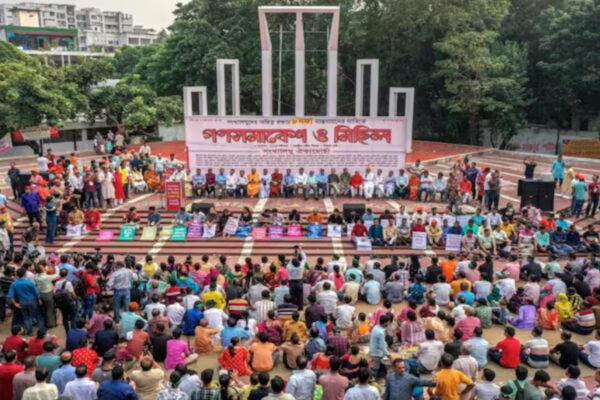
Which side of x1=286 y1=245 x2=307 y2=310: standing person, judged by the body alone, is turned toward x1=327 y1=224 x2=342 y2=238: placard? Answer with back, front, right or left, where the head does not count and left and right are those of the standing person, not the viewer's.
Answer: front

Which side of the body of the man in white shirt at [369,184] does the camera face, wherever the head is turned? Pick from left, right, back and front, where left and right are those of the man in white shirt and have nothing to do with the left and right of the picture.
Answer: front

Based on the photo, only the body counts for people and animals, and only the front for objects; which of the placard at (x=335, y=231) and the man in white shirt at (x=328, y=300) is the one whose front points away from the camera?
the man in white shirt

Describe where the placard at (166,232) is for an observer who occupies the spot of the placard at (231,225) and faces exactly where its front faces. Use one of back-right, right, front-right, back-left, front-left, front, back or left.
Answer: right

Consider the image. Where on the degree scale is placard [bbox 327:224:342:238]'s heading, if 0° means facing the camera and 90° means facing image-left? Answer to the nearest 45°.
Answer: approximately 0°

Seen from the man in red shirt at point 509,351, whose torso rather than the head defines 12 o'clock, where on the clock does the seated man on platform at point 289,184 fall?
The seated man on platform is roughly at 12 o'clock from the man in red shirt.

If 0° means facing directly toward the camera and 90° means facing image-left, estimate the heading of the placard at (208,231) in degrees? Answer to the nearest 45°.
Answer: approximately 0°

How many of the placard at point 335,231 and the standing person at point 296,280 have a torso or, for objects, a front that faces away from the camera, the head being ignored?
1

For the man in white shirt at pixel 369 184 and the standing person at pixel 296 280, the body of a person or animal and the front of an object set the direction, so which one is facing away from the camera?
the standing person

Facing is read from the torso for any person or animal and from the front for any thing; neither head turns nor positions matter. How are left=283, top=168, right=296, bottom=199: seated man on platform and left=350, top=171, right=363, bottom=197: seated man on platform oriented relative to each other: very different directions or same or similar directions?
same or similar directions

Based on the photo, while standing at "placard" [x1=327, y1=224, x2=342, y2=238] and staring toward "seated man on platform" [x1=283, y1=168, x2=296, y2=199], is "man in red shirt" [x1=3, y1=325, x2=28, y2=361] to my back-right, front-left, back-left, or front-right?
back-left

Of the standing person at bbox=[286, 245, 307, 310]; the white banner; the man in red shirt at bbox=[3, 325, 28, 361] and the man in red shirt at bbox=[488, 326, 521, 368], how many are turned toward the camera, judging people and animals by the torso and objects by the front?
1

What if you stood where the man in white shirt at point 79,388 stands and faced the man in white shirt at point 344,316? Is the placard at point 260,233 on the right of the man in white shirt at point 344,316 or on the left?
left

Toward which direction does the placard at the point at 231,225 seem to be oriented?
toward the camera

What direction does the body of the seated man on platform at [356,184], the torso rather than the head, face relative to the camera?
toward the camera

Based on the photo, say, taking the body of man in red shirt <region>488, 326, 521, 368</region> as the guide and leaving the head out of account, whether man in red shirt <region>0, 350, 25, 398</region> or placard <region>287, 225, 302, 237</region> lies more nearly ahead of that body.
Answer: the placard

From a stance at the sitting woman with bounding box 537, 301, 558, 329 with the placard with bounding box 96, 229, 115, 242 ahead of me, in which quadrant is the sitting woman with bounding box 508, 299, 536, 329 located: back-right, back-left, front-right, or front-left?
front-left
